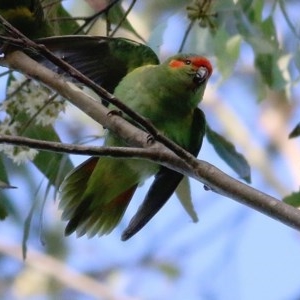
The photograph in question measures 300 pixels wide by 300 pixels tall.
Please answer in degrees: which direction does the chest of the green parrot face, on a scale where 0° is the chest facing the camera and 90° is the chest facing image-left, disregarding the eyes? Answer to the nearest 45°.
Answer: approximately 315°
